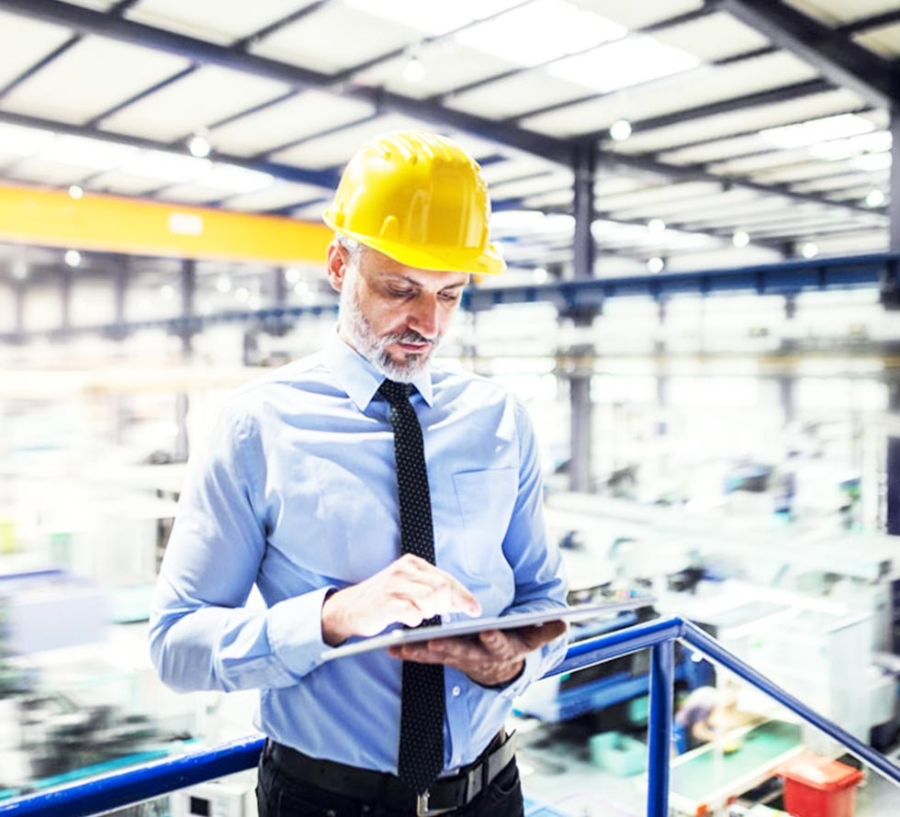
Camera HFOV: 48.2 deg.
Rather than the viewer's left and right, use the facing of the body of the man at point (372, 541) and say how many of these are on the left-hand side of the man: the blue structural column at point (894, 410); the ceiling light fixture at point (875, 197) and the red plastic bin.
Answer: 3

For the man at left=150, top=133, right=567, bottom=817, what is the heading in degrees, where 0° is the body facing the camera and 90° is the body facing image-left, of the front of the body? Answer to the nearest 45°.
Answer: approximately 315°

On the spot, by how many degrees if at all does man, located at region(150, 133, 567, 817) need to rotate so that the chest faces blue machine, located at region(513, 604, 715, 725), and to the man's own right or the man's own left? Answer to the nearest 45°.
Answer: approximately 135° to the man's own left

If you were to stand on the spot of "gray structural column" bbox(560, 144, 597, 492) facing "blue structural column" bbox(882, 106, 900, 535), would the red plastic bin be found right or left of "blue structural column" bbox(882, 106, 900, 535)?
right

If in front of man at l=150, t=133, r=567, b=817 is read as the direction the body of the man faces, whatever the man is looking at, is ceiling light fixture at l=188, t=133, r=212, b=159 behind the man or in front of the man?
behind

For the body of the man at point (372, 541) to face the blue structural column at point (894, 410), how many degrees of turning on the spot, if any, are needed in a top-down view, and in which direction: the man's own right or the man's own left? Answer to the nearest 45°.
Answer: approximately 90° to the man's own left

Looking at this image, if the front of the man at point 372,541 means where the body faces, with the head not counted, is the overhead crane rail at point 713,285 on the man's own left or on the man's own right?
on the man's own left
